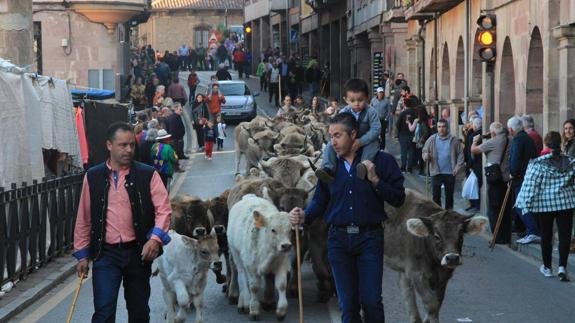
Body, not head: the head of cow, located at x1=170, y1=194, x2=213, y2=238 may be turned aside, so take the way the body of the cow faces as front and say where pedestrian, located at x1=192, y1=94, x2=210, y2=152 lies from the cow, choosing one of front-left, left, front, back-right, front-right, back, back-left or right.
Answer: back-left

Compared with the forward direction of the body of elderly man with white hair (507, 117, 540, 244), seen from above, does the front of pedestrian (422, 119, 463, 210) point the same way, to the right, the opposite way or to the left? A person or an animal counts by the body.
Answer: to the left

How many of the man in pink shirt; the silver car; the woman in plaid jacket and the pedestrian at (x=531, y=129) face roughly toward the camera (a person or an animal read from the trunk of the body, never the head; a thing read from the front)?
2

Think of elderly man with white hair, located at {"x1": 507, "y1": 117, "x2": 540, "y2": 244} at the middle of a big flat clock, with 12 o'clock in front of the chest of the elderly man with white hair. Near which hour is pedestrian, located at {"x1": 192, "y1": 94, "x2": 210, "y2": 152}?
The pedestrian is roughly at 2 o'clock from the elderly man with white hair.

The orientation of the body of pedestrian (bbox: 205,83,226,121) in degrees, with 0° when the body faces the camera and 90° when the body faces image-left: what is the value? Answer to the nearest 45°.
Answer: approximately 0°

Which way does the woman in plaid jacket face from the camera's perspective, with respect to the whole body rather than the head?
away from the camera

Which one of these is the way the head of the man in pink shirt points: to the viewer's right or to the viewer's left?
to the viewer's right

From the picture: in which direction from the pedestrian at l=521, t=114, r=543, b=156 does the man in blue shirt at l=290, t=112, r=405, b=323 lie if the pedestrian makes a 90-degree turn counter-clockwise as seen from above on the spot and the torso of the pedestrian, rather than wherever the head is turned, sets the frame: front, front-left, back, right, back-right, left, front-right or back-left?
front

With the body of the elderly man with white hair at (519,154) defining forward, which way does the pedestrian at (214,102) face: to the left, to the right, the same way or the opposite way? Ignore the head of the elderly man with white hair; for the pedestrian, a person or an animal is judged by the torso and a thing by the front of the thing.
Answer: to the left
